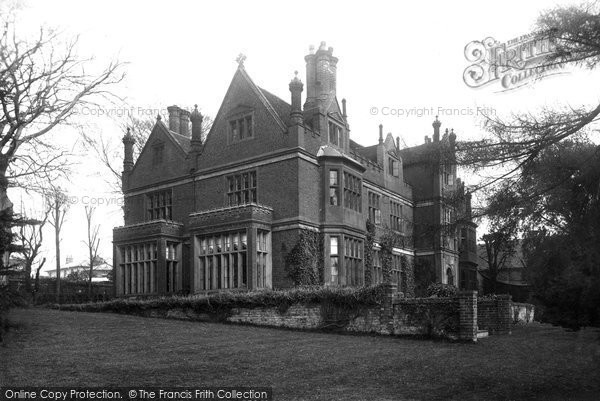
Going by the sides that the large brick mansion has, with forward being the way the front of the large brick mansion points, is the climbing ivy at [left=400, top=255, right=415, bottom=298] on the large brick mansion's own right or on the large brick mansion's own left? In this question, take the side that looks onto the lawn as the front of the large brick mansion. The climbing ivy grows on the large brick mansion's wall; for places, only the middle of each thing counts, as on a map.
on the large brick mansion's own left

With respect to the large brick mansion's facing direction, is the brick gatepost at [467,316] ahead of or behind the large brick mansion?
ahead
